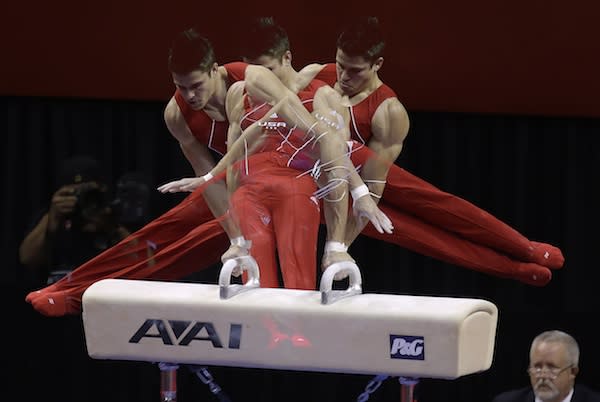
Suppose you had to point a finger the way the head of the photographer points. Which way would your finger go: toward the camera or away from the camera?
toward the camera

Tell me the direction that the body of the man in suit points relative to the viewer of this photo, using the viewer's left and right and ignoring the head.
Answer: facing the viewer and to the left of the viewer

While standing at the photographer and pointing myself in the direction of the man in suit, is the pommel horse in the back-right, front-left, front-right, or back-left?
front-right

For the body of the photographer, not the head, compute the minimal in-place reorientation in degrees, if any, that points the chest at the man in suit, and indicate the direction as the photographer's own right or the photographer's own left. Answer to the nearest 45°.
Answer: approximately 45° to the photographer's own left

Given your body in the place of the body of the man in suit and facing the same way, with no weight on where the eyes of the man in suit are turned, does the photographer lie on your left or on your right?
on your right

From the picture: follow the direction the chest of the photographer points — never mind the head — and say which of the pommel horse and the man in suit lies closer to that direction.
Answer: the pommel horse

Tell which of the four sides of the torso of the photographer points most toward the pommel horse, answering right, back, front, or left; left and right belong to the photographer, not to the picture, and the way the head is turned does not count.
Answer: front

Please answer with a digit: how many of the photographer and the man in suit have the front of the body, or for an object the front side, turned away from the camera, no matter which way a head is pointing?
0

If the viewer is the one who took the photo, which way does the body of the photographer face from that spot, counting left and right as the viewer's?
facing the viewer
